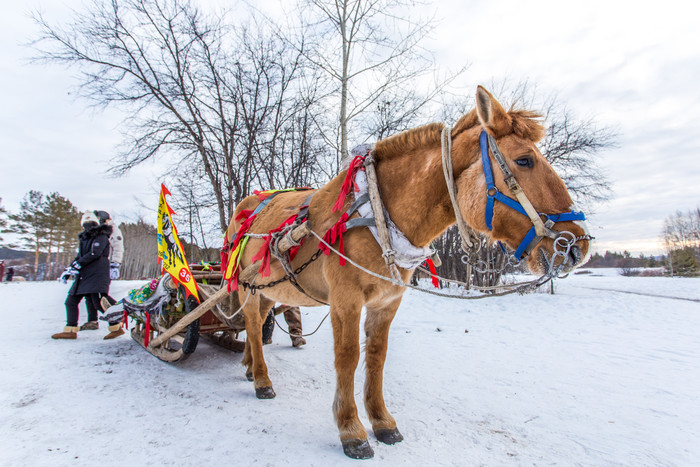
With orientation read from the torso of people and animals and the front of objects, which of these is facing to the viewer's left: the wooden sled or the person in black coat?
the person in black coat

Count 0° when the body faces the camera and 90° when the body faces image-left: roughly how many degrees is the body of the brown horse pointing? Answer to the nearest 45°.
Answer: approximately 315°

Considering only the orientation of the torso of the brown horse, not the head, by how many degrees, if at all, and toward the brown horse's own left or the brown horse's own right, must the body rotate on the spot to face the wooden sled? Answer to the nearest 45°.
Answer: approximately 180°

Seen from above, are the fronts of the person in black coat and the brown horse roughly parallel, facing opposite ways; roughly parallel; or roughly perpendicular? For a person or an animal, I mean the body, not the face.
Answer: roughly perpendicular

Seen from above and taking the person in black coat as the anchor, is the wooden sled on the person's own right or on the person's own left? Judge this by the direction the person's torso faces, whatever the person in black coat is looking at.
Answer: on the person's own left

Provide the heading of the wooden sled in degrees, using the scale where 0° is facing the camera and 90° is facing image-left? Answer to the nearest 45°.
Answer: approximately 315°

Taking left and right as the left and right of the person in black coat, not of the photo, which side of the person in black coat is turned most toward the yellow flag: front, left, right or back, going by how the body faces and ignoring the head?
left

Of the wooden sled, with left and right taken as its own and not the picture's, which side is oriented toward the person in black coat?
back

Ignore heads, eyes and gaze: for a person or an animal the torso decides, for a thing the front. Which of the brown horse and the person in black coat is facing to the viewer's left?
the person in black coat

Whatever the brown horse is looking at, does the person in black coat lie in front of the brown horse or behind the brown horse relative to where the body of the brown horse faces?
behind

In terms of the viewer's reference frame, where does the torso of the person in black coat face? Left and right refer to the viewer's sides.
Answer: facing to the left of the viewer
